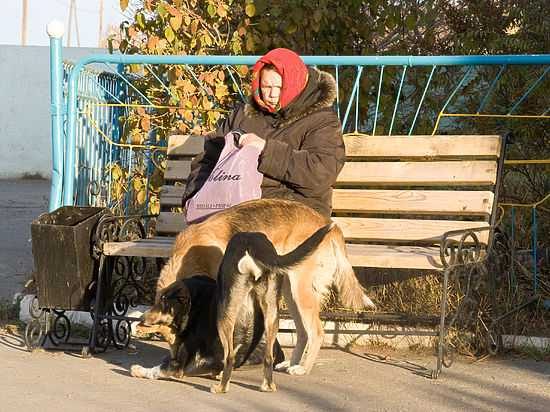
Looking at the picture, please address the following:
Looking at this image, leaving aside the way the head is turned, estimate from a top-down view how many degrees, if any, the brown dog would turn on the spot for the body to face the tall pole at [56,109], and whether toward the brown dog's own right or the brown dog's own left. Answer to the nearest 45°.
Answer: approximately 45° to the brown dog's own right

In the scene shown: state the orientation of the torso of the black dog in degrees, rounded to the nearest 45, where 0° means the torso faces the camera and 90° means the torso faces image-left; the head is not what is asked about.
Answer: approximately 90°

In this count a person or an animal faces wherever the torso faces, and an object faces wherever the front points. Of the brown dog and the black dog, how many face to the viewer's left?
2

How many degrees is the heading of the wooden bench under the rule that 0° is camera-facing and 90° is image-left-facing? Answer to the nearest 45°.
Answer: approximately 45°

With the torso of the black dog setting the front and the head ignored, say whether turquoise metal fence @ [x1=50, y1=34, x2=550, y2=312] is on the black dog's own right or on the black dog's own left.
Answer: on the black dog's own right

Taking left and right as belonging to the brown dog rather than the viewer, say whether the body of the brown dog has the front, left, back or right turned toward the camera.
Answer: left

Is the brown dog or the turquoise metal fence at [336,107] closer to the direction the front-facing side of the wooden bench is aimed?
the brown dog

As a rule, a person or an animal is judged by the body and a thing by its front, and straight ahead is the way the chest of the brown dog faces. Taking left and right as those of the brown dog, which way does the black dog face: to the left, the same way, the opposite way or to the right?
the same way

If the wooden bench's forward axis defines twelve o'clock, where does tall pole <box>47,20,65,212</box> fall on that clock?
The tall pole is roughly at 4 o'clock from the wooden bench.

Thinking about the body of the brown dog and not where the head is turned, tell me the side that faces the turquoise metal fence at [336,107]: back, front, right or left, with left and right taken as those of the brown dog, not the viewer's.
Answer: right
